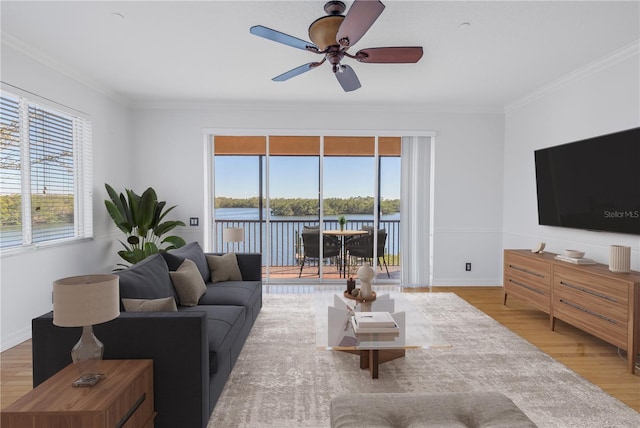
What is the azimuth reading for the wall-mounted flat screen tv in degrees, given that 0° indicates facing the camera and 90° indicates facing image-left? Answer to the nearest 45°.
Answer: approximately 45°

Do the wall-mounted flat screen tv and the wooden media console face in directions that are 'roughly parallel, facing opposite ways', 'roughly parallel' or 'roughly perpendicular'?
roughly parallel

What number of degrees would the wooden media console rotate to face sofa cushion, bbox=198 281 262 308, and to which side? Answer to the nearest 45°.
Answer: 0° — it already faces it

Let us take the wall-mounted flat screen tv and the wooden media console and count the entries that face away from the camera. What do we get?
0

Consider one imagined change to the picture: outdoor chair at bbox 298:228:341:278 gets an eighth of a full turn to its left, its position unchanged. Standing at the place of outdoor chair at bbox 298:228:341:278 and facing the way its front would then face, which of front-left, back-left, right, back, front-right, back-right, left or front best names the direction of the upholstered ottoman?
back

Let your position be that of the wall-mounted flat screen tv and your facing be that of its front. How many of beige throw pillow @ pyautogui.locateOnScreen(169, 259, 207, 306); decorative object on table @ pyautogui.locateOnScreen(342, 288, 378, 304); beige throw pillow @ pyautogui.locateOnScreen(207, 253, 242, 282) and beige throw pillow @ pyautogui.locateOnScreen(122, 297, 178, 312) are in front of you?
4

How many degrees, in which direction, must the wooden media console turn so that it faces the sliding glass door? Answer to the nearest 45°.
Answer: approximately 45° to its right

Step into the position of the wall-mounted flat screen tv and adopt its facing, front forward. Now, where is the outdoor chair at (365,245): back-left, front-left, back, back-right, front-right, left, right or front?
front-right

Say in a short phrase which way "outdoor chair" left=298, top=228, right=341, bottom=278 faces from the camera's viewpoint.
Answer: facing away from the viewer and to the right of the viewer

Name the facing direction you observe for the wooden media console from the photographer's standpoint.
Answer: facing the viewer and to the left of the viewer

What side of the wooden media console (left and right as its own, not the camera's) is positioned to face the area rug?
front

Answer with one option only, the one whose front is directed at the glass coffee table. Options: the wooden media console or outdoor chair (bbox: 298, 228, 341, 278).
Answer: the wooden media console

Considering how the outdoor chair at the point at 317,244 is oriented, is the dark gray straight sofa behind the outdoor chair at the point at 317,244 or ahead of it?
behind

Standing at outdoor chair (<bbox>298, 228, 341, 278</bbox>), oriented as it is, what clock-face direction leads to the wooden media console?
The wooden media console is roughly at 3 o'clock from the outdoor chair.

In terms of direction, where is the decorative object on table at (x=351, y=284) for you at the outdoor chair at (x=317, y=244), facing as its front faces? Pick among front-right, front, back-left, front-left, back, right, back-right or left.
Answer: back-right

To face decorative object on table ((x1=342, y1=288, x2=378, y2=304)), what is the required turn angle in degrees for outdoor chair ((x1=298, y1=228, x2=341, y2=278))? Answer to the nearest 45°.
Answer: approximately 135° to its right

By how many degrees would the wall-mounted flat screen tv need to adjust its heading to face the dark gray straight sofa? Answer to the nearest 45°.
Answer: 0° — it already faces it

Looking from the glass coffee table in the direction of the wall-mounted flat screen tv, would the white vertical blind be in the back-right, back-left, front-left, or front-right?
front-left

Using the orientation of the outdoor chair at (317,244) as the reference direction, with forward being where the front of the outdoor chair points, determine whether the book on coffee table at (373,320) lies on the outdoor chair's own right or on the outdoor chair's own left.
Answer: on the outdoor chair's own right

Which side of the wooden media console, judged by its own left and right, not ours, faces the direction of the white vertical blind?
right

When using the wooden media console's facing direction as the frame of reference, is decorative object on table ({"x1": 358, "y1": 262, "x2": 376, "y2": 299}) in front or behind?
in front
